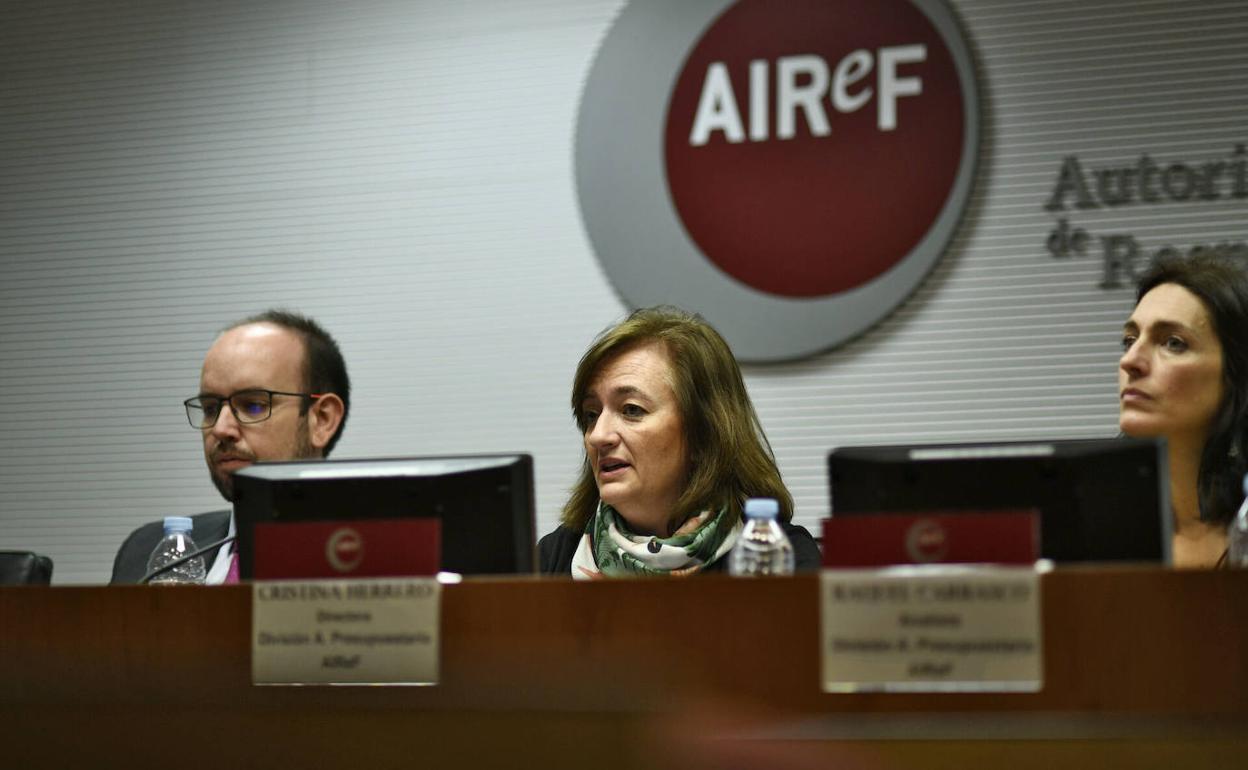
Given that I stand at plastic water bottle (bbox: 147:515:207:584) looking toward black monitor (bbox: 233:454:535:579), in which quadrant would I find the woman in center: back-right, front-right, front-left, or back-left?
front-left

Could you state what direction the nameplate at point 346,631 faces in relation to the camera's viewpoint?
facing the viewer

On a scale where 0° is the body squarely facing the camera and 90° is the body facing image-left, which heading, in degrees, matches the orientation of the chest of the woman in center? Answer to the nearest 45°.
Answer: approximately 45°

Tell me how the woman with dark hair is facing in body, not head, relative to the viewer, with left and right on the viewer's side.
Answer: facing the viewer and to the left of the viewer

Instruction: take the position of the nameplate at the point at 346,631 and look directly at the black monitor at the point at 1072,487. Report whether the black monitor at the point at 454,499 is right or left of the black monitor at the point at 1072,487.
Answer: left

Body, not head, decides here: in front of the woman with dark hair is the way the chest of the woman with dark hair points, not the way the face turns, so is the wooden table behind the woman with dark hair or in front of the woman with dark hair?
in front

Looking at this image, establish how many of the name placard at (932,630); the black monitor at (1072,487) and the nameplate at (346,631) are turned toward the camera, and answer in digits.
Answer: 2

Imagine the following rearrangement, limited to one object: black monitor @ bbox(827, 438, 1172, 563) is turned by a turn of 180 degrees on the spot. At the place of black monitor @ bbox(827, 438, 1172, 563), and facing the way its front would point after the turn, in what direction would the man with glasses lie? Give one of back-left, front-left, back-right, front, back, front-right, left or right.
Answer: back-right

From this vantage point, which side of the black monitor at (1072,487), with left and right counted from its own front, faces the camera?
back

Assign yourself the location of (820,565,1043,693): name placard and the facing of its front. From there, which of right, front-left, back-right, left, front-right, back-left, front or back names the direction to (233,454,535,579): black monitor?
back-right

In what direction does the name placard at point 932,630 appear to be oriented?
toward the camera

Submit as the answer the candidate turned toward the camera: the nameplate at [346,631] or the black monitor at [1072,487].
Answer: the nameplate

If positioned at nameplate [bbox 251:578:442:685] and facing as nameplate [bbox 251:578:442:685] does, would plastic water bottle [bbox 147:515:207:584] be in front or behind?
behind

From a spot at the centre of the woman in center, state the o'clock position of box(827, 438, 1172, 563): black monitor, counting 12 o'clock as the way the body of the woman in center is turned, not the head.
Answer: The black monitor is roughly at 10 o'clock from the woman in center.

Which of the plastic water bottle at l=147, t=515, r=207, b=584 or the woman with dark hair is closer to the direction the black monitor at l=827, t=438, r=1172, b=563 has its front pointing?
the woman with dark hair

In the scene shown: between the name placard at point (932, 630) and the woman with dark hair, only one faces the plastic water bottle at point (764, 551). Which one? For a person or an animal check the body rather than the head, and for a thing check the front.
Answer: the woman with dark hair

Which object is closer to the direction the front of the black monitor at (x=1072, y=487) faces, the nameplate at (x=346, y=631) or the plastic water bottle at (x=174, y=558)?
the plastic water bottle

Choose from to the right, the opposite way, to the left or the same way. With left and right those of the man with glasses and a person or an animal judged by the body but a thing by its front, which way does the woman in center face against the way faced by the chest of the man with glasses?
the same way

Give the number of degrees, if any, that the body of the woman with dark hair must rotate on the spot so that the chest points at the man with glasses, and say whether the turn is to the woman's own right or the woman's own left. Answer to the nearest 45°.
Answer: approximately 45° to the woman's own right
